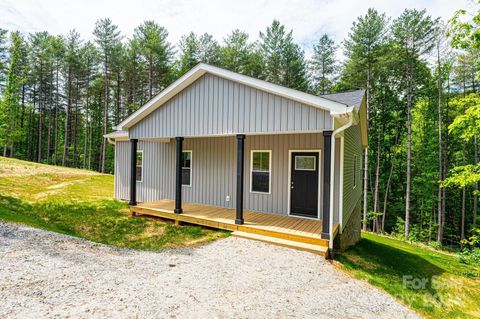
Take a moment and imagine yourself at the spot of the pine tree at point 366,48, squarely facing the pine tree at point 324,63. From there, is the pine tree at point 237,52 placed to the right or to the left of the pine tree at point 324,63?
left

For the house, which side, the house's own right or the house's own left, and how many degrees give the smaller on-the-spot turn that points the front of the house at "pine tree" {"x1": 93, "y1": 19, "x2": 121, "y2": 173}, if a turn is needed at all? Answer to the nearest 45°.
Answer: approximately 90° to the house's own right

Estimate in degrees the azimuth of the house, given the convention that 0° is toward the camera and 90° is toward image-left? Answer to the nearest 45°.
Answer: approximately 45°

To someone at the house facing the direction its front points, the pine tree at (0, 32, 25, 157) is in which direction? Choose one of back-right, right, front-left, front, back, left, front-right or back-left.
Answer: right

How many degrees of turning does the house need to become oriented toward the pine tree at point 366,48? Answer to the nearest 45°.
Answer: approximately 180°

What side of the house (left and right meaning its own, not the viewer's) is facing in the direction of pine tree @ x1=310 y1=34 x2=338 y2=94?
back

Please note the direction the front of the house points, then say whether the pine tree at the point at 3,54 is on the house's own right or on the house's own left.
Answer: on the house's own right

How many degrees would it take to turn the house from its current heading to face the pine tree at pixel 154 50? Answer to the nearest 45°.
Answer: approximately 90° to its right

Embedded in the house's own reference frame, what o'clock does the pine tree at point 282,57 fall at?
The pine tree is roughly at 5 o'clock from the house.

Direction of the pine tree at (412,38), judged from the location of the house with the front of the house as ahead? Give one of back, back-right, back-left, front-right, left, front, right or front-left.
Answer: back
